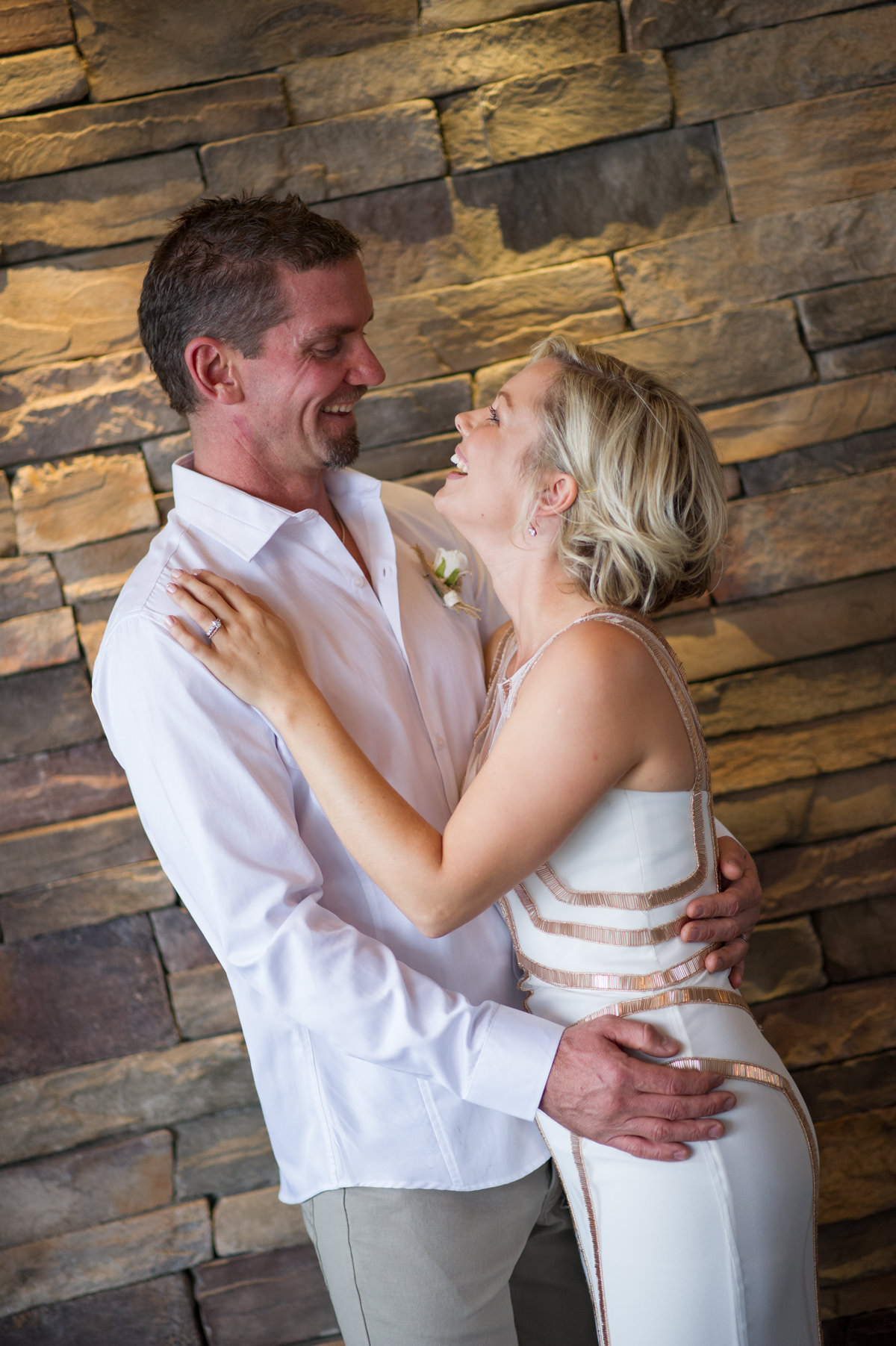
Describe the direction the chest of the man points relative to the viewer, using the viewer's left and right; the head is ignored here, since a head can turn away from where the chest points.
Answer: facing the viewer and to the right of the viewer

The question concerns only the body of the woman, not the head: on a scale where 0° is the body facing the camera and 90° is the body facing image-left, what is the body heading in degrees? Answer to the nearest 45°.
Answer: approximately 90°

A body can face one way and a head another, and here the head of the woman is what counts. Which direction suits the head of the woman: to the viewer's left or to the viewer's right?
to the viewer's left

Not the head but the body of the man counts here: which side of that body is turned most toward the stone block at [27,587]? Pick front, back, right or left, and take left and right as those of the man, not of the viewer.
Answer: back

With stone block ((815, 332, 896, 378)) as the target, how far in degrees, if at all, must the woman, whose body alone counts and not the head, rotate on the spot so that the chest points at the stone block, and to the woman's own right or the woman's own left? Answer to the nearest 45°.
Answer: approximately 135° to the woman's own right

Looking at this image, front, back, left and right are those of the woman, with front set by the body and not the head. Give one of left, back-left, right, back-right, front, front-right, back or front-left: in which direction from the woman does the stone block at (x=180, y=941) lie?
front-right
